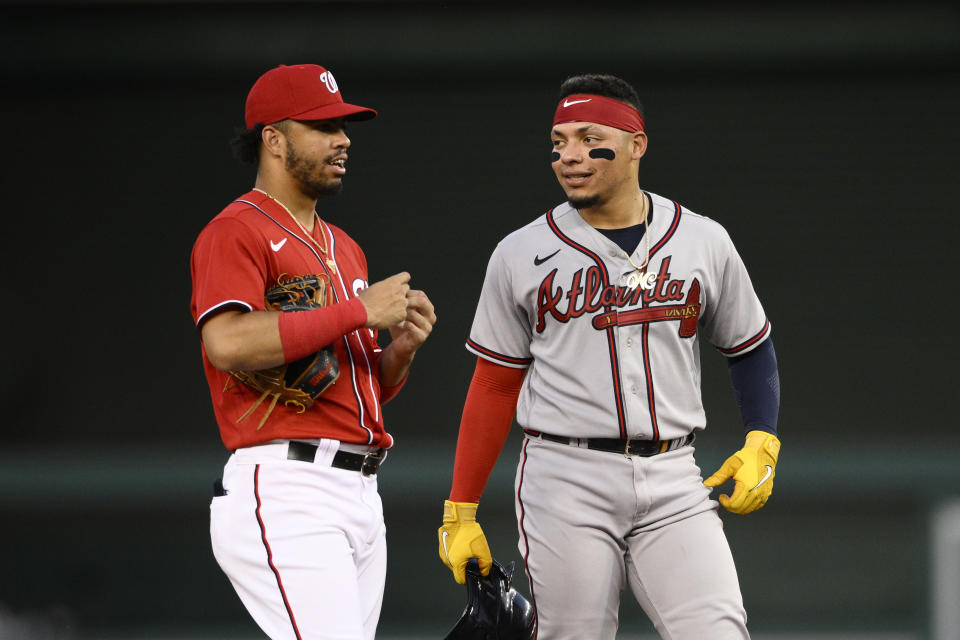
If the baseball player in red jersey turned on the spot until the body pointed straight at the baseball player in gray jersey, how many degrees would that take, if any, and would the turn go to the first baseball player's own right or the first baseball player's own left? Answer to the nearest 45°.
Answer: approximately 45° to the first baseball player's own left

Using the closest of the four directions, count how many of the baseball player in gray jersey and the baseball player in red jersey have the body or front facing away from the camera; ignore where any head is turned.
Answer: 0

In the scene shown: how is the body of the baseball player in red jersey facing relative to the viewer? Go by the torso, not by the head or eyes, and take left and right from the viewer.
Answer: facing the viewer and to the right of the viewer

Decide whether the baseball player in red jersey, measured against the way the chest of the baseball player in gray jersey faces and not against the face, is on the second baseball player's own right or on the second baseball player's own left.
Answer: on the second baseball player's own right

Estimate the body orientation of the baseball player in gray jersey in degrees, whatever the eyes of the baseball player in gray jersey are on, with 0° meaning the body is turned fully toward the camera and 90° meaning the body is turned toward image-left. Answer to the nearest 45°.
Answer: approximately 0°

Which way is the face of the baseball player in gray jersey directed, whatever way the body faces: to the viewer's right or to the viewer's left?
to the viewer's left
